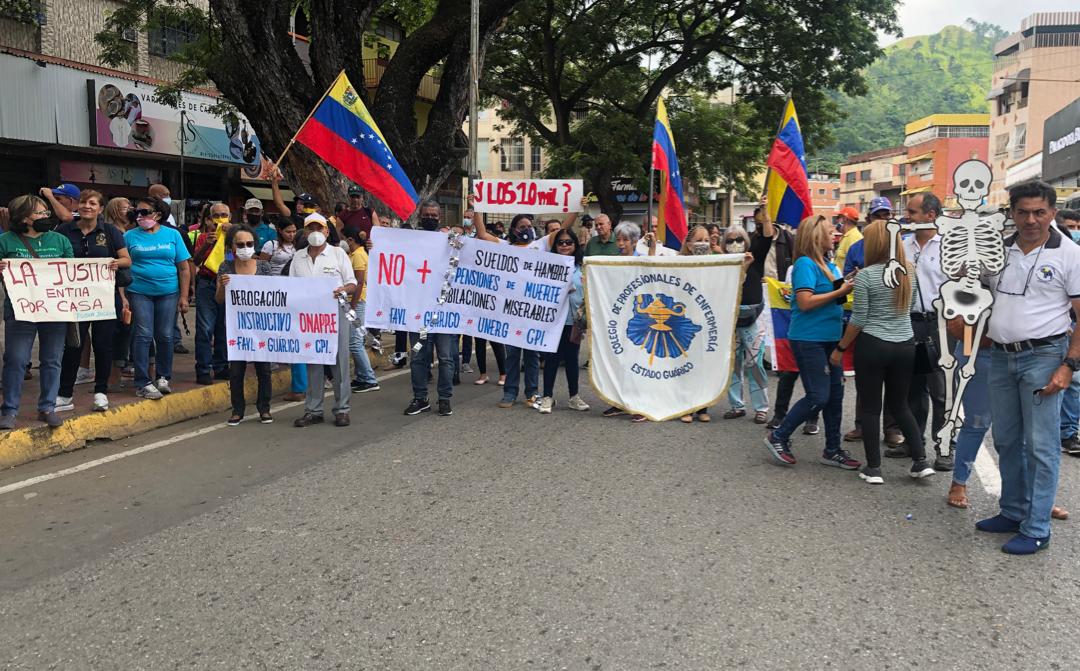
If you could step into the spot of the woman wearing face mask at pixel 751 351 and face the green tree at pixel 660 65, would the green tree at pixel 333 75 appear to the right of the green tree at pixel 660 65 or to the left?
left

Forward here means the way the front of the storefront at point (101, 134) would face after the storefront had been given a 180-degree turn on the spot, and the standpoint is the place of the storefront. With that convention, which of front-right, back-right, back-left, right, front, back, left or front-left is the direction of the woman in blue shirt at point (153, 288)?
back-left

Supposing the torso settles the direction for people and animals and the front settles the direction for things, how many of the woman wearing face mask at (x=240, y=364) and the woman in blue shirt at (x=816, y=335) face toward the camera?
1
